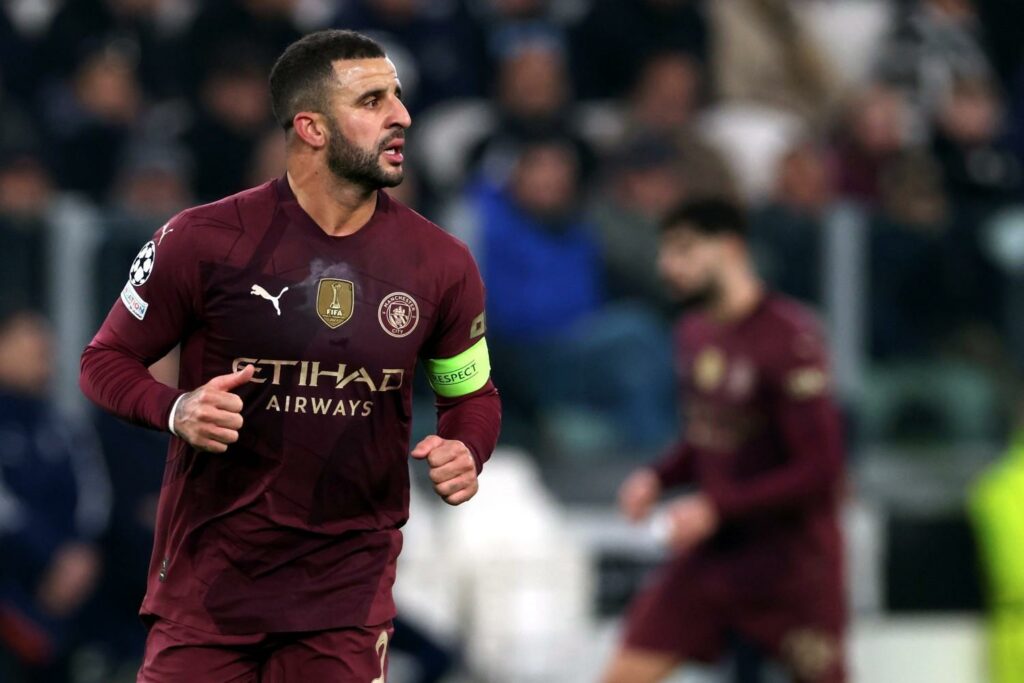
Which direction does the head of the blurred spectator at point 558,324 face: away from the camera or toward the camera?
toward the camera

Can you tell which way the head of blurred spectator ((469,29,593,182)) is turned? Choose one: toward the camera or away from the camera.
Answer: toward the camera

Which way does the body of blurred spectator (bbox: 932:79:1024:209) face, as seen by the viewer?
toward the camera

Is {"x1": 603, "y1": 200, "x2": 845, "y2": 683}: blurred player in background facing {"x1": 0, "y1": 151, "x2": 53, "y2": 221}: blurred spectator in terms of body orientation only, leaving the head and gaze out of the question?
no

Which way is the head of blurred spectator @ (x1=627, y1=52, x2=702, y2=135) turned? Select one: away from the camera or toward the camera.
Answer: toward the camera

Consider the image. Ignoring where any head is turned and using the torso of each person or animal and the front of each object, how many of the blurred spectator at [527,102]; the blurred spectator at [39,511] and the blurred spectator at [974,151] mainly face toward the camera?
3

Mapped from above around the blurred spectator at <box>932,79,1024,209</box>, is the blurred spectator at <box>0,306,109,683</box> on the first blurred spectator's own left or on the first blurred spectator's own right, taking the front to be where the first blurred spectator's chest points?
on the first blurred spectator's own right

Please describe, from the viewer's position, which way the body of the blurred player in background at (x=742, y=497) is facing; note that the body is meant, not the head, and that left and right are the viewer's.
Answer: facing the viewer and to the left of the viewer

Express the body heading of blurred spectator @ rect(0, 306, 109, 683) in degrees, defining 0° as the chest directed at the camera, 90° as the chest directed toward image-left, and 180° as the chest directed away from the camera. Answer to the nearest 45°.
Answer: approximately 0°

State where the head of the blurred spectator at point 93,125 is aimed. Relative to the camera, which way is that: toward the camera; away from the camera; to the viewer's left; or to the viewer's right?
toward the camera

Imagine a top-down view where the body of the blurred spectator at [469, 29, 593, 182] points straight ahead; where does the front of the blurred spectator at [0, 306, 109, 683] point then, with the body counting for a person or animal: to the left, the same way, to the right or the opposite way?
the same way

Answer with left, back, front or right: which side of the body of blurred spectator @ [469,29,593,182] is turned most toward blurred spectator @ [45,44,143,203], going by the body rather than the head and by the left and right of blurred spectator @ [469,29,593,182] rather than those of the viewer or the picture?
right

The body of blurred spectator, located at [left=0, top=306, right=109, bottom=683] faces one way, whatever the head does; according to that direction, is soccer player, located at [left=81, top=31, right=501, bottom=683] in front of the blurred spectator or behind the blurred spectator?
in front
